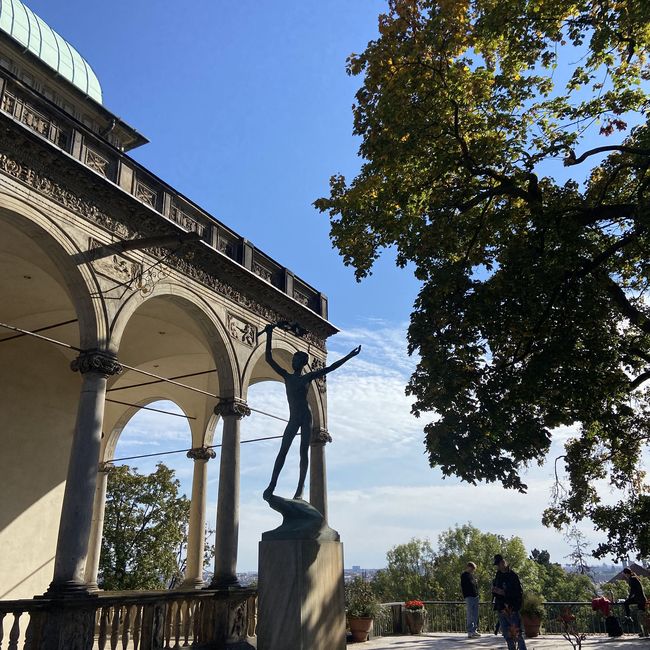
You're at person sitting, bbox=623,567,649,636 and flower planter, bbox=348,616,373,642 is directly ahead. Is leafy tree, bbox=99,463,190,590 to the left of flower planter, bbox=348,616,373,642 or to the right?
right

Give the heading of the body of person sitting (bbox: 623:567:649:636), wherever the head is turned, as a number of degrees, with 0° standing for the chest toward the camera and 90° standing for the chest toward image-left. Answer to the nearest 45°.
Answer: approximately 90°

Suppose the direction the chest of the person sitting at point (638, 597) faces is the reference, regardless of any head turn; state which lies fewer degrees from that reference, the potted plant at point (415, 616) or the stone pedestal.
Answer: the potted plant

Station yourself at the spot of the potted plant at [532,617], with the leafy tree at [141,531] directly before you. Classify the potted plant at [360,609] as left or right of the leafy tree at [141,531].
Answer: left

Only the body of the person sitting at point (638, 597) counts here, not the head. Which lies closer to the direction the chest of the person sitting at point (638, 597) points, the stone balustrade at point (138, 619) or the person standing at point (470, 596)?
the person standing
